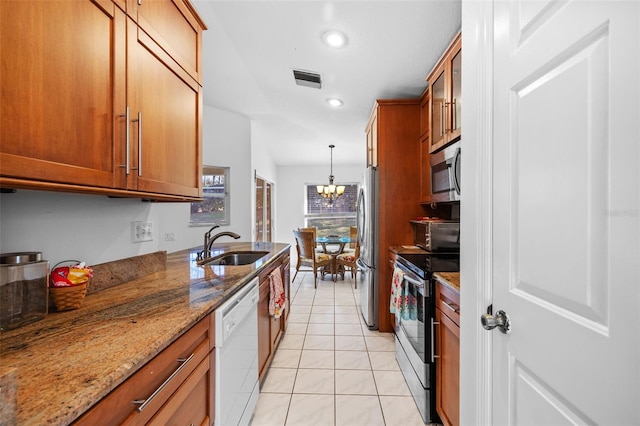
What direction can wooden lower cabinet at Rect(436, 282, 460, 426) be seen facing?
to the viewer's left

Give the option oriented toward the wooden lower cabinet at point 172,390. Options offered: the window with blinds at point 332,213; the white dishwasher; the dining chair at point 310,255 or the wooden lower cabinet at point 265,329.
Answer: the window with blinds

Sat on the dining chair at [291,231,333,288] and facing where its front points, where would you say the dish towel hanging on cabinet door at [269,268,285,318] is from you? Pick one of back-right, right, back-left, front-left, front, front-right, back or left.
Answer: back-right

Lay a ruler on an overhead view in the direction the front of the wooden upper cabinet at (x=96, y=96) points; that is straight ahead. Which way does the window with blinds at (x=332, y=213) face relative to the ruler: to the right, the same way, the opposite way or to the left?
to the right

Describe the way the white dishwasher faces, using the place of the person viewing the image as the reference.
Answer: facing to the right of the viewer

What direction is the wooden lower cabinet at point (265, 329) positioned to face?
to the viewer's right

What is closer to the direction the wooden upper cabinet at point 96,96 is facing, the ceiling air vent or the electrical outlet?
the ceiling air vent

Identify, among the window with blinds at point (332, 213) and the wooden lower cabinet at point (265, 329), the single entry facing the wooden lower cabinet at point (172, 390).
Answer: the window with blinds

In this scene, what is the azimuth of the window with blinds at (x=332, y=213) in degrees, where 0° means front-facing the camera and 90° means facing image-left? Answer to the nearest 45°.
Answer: approximately 0°

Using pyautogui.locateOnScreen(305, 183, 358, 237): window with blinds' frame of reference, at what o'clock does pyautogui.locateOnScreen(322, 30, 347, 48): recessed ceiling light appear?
The recessed ceiling light is roughly at 12 o'clock from the window with blinds.

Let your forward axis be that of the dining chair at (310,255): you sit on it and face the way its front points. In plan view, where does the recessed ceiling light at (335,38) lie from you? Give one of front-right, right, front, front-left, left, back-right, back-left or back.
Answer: back-right

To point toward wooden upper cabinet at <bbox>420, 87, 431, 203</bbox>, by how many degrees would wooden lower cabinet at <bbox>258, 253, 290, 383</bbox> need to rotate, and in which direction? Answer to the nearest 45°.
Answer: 0° — it already faces it

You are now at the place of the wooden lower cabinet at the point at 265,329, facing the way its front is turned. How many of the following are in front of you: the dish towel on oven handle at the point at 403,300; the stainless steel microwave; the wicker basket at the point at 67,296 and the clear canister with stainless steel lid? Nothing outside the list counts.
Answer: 2

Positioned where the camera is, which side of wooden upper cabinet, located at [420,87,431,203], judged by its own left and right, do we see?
left
